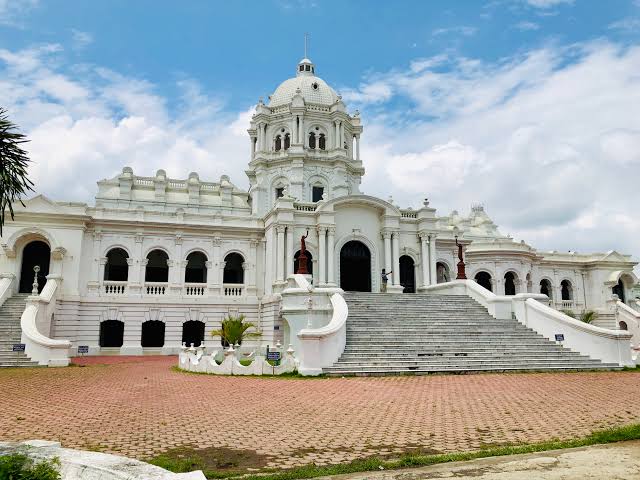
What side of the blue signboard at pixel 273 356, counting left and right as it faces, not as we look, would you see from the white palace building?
back

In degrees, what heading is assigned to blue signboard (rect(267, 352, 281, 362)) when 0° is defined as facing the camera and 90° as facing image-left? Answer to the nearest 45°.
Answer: approximately 0°

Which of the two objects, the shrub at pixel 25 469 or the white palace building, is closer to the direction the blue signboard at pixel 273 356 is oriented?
the shrub

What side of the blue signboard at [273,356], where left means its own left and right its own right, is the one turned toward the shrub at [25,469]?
front
